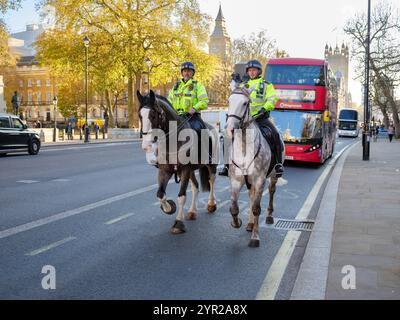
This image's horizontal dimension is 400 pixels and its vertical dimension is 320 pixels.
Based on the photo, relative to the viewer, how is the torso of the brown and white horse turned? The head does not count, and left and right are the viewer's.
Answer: facing the viewer and to the left of the viewer

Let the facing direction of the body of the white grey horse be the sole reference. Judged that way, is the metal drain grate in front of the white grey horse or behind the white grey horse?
behind

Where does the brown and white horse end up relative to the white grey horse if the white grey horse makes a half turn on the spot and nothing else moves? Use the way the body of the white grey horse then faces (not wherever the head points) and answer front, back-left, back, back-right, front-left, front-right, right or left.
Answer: left

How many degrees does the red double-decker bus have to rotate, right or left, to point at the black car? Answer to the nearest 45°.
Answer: approximately 90° to its right

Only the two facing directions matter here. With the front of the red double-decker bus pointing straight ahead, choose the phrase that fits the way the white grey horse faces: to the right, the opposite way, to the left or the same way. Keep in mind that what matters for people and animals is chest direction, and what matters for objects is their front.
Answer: the same way

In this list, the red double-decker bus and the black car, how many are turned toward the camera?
1

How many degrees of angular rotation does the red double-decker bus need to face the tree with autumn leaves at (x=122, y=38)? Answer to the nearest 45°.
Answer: approximately 135° to its right

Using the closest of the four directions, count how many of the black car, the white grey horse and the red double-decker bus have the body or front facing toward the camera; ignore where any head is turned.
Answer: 2

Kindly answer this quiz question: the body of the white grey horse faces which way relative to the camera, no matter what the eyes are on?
toward the camera

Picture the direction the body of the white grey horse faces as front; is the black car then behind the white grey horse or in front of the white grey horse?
behind

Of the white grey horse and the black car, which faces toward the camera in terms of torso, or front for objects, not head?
the white grey horse

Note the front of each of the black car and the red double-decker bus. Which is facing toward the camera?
the red double-decker bus

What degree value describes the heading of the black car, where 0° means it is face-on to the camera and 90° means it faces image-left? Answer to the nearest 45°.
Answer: approximately 225°

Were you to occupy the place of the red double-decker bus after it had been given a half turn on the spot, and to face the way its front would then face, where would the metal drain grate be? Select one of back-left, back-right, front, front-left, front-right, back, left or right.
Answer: back
